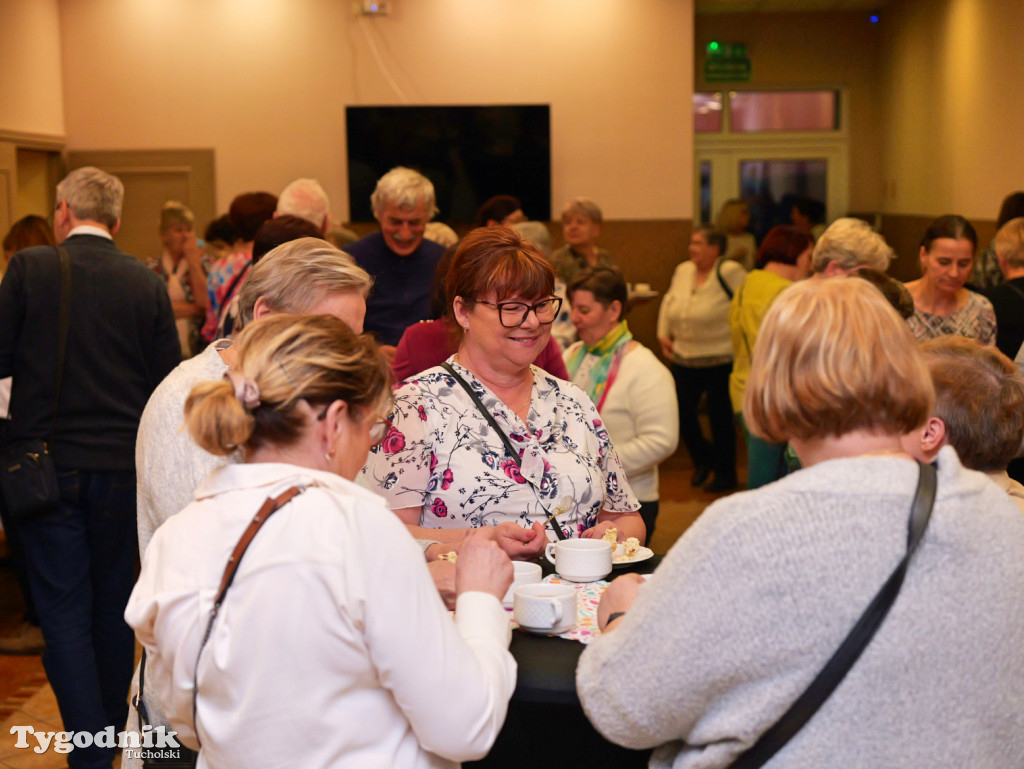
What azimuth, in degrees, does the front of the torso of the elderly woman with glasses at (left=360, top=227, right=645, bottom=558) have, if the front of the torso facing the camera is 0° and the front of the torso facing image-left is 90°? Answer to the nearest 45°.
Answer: approximately 315°

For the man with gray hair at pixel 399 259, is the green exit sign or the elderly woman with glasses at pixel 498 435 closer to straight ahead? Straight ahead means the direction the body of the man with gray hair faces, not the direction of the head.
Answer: the elderly woman with glasses

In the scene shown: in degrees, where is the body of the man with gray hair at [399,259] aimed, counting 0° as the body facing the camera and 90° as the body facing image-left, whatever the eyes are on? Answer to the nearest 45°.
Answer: approximately 0°

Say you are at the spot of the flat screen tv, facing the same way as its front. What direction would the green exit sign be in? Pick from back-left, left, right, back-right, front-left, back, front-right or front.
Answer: back-left

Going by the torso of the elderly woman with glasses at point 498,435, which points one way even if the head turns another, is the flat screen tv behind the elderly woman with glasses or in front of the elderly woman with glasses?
behind

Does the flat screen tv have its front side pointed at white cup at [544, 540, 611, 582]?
yes

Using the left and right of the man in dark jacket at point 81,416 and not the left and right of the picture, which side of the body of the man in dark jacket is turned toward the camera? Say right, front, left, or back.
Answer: back

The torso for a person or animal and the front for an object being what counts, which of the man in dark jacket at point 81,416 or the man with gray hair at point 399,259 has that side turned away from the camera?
the man in dark jacket

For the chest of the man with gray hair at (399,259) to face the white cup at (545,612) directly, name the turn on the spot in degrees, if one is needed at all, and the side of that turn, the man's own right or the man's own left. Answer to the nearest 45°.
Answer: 0° — they already face it

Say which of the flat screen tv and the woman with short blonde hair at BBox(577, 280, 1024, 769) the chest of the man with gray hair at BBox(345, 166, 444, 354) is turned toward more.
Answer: the woman with short blonde hair

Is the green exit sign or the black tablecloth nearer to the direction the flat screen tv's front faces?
the black tablecloth

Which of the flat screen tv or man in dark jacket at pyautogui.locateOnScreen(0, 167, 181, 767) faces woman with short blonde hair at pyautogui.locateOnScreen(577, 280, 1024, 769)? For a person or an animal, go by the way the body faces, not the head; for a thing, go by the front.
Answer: the flat screen tv

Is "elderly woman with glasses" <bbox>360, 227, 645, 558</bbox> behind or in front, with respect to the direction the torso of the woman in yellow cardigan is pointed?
behind
